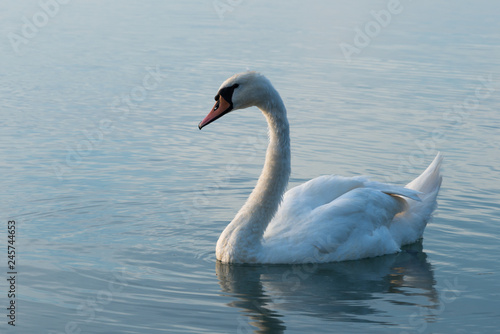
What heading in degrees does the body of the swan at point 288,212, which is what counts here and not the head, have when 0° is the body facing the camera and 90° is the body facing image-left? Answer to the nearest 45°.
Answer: approximately 90°
